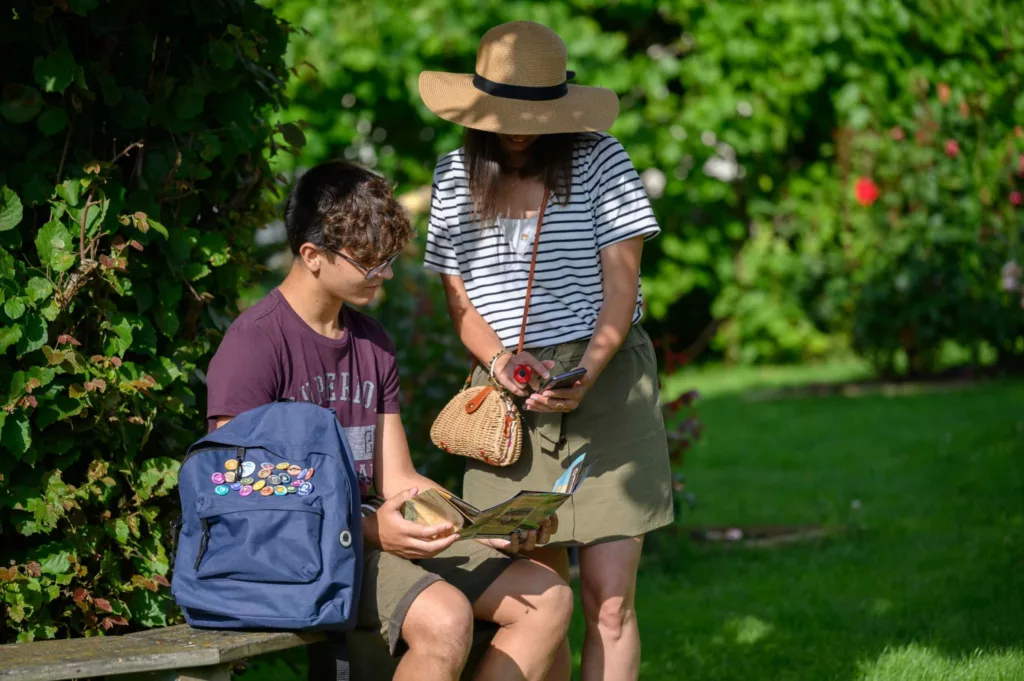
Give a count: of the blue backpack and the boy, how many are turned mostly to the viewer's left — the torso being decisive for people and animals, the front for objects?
0

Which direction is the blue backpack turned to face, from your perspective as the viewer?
facing the viewer

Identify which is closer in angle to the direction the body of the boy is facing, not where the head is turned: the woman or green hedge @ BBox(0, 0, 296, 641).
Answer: the woman

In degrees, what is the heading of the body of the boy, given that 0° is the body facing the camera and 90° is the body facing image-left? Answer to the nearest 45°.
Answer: approximately 315°

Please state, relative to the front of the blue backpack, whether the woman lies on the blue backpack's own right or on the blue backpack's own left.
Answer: on the blue backpack's own left
